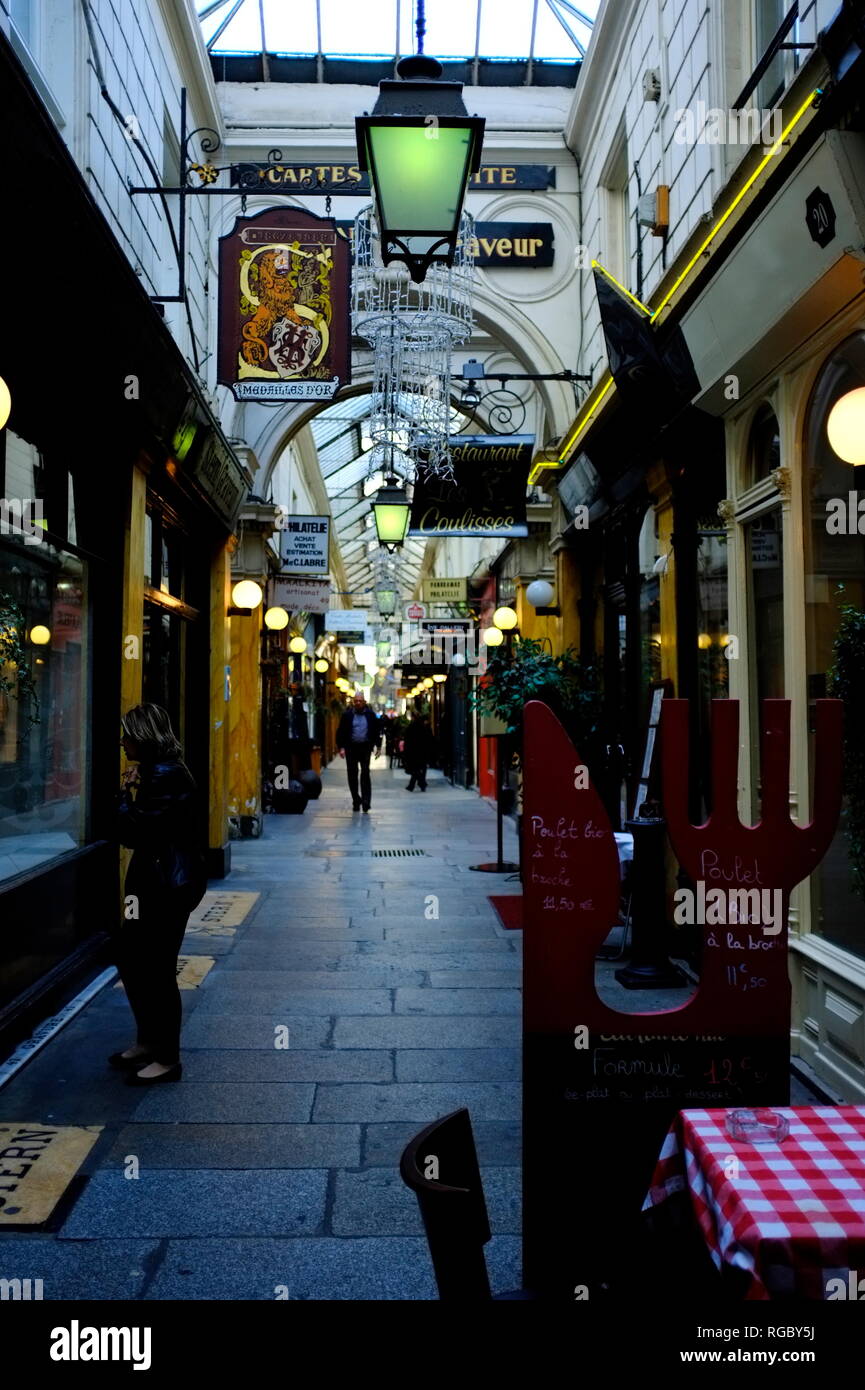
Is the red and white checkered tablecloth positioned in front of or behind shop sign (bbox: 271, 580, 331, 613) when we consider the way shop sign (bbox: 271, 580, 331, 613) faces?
in front

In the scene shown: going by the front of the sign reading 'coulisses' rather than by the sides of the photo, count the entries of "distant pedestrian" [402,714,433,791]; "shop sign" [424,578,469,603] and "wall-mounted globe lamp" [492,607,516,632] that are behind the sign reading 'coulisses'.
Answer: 3

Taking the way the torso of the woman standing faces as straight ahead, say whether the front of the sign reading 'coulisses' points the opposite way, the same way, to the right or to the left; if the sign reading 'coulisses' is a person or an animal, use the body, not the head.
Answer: to the left

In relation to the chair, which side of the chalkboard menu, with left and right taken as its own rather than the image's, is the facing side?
front

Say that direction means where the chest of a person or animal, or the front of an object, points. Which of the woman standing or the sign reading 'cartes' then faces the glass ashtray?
the sign reading 'cartes'

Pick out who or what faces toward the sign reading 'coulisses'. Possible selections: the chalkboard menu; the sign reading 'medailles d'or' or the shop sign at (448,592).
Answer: the shop sign

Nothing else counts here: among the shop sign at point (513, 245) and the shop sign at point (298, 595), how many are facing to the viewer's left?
0

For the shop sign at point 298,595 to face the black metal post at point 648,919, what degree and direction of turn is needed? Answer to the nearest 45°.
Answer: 0° — it already faces it

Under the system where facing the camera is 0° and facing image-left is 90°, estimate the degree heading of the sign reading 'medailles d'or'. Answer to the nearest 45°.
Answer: approximately 0°

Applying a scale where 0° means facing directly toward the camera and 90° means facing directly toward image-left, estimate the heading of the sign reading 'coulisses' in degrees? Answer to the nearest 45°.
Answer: approximately 0°

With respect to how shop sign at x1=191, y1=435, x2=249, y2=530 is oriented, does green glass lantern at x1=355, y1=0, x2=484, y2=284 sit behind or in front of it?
in front

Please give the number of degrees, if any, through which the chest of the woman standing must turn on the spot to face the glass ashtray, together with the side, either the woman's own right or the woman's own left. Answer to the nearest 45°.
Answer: approximately 135° to the woman's own left

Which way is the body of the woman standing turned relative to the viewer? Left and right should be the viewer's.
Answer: facing to the left of the viewer
